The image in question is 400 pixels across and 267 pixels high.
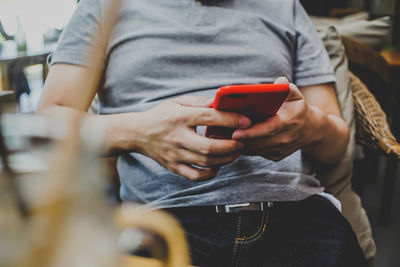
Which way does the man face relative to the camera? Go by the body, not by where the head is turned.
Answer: toward the camera
